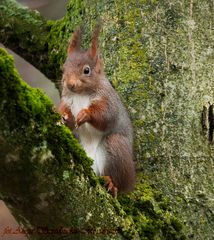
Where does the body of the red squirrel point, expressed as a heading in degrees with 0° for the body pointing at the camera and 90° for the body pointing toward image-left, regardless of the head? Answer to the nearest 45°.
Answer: approximately 45°
